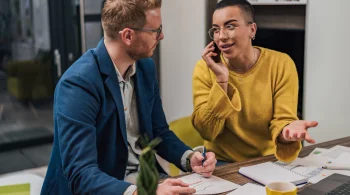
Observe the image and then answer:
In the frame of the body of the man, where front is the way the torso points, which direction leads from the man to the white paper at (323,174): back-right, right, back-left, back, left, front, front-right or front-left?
front-left

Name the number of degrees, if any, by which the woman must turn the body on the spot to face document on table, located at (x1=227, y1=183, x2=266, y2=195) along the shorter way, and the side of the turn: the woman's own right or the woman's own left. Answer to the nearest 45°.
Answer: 0° — they already face it

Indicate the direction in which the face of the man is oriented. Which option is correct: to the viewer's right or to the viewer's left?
to the viewer's right

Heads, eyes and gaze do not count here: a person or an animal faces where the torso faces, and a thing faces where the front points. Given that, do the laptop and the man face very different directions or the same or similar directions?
very different directions

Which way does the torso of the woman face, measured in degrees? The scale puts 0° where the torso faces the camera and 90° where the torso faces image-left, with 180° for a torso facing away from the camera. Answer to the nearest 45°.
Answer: approximately 0°

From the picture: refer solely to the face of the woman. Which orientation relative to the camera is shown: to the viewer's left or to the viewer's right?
to the viewer's left

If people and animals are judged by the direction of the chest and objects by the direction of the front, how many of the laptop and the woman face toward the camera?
1
